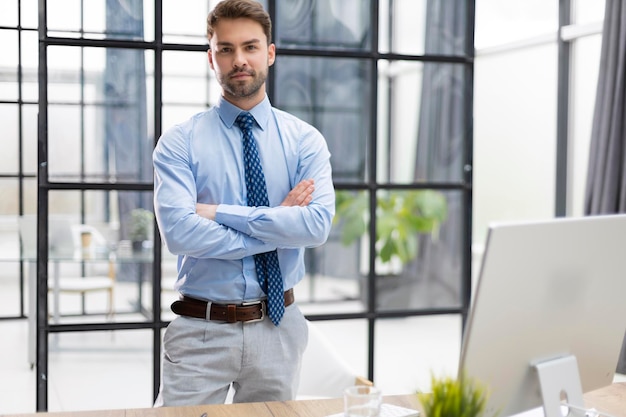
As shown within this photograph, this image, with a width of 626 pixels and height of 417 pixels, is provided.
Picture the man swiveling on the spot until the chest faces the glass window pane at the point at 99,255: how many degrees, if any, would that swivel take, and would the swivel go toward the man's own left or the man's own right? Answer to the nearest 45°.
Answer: approximately 135° to the man's own right

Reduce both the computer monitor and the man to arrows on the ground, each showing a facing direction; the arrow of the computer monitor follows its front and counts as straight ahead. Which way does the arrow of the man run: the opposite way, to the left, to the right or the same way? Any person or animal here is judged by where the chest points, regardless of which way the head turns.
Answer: the opposite way

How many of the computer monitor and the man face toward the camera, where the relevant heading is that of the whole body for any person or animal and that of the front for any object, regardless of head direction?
1

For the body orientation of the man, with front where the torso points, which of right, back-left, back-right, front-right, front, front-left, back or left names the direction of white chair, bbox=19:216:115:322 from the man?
back-right

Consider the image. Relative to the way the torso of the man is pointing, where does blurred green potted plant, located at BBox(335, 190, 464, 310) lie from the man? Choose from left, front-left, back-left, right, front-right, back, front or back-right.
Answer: back-left

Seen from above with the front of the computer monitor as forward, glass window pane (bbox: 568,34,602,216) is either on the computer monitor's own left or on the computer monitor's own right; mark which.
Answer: on the computer monitor's own right

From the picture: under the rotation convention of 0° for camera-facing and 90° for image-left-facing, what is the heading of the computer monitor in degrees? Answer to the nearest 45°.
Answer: approximately 135°

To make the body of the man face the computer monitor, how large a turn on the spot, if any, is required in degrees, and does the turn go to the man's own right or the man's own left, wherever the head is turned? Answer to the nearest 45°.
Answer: approximately 45° to the man's own left

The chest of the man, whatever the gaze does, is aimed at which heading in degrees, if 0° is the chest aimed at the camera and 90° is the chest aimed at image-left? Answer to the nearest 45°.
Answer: approximately 0°
